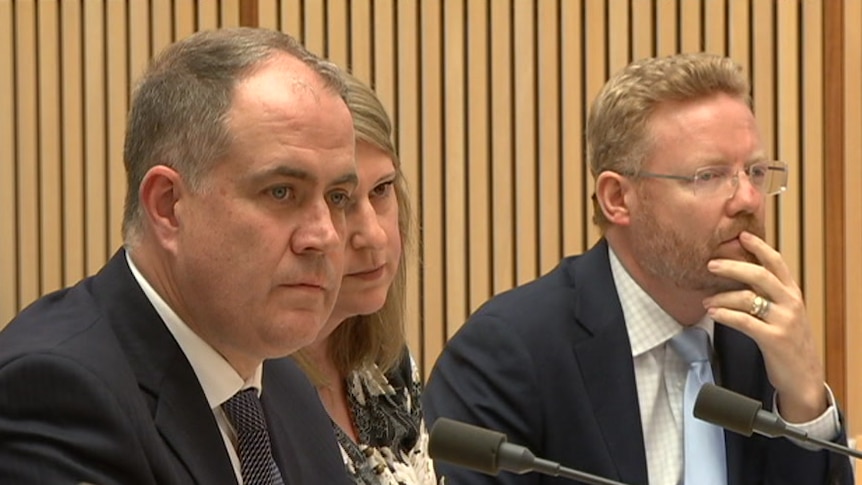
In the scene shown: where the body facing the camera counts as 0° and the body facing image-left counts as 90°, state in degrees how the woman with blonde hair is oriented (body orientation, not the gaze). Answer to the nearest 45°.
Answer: approximately 315°

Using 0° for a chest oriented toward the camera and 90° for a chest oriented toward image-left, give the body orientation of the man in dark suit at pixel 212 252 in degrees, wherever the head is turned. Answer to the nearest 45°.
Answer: approximately 315°

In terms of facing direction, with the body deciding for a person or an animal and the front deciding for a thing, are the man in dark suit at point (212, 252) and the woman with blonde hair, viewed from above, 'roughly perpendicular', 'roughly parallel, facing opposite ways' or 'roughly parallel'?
roughly parallel

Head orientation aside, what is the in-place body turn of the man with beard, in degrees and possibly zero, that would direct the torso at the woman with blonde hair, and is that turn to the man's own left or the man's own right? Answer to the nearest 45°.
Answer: approximately 90° to the man's own right

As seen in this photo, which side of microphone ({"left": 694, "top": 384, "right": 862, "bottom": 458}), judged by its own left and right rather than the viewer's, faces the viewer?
left

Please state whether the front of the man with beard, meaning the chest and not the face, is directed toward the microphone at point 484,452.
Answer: no

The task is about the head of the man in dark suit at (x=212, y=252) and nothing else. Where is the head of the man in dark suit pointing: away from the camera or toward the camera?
toward the camera

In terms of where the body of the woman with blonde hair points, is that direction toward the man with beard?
no

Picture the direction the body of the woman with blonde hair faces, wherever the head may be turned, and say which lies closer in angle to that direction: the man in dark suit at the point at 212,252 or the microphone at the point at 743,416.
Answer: the microphone

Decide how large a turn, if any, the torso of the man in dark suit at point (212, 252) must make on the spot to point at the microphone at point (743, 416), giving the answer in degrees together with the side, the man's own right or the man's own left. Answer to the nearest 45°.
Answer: approximately 45° to the man's own left

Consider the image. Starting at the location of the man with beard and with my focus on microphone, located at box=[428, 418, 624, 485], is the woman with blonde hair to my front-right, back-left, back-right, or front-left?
front-right

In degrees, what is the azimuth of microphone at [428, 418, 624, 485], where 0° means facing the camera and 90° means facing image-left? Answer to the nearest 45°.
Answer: approximately 90°

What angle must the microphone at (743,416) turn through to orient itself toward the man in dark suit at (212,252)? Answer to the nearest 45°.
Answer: approximately 45° to its left
